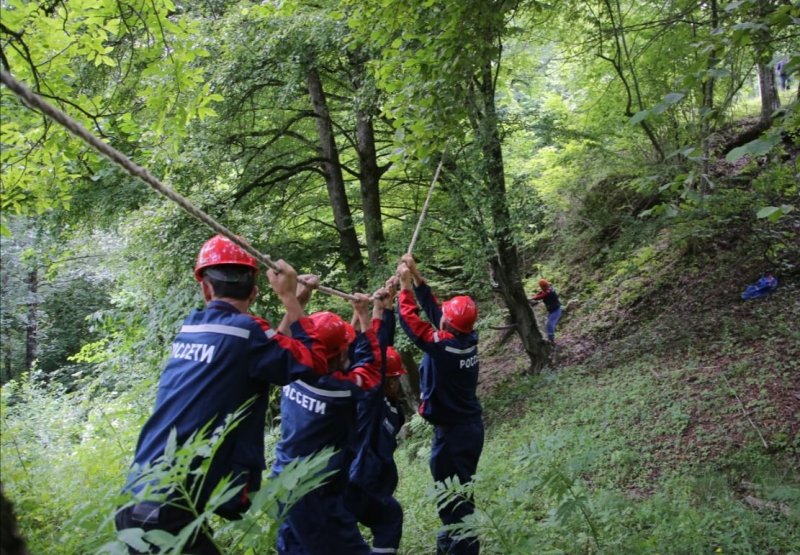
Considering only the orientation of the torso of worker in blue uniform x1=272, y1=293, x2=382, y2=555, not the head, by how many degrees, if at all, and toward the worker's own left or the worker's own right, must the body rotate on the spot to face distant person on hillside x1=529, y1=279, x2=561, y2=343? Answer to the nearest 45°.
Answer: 0° — they already face them

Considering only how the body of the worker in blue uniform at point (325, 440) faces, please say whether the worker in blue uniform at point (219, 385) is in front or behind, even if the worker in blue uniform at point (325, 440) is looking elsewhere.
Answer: behind

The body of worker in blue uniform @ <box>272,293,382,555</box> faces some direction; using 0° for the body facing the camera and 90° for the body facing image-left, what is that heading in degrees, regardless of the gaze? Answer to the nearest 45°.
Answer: approximately 225°

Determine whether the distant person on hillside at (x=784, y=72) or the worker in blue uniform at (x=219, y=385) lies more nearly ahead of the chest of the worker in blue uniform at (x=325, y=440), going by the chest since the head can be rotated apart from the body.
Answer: the distant person on hillside
